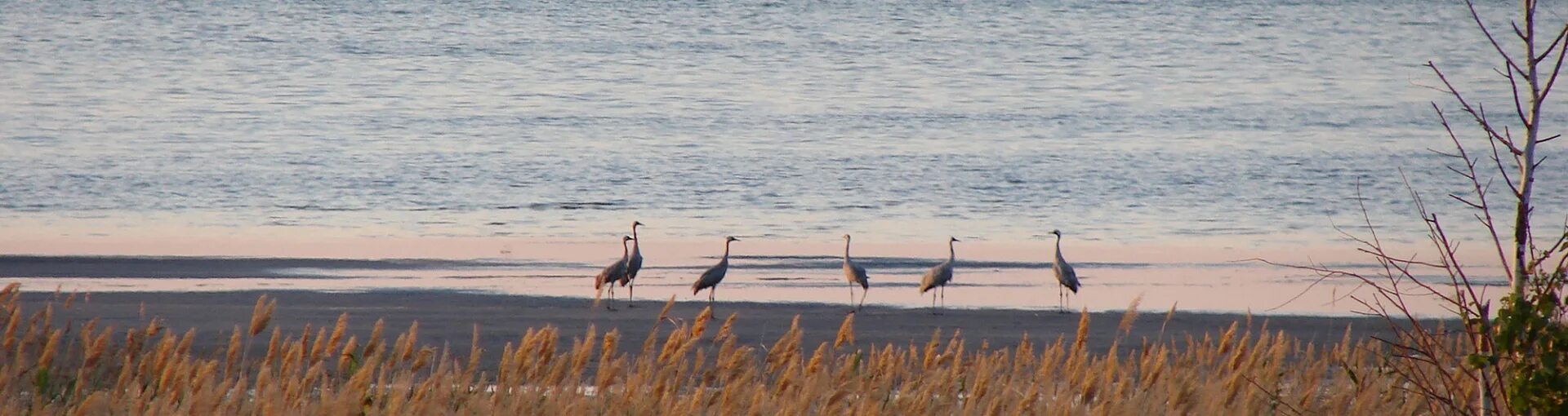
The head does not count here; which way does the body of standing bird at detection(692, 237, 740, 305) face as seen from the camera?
to the viewer's right
